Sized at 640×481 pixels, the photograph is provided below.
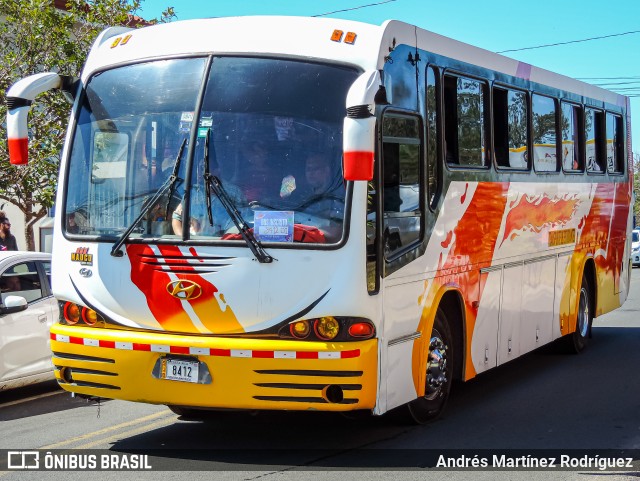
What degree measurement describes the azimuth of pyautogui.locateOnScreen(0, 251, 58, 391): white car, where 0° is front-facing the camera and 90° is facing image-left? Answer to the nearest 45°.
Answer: approximately 45°

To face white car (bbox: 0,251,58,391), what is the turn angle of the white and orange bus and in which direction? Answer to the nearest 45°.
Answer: approximately 90° to its right

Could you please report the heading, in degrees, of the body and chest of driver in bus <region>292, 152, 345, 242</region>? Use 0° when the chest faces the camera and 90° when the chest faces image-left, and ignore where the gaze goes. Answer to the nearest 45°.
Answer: approximately 45°

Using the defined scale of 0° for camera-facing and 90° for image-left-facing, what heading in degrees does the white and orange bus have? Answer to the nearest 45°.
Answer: approximately 45°

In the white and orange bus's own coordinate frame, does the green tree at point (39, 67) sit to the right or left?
on its right

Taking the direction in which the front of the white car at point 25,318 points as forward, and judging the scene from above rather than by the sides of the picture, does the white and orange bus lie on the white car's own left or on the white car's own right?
on the white car's own left

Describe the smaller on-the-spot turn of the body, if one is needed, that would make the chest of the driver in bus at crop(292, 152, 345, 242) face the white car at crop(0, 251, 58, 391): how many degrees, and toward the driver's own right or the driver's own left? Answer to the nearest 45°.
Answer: approximately 90° to the driver's own right

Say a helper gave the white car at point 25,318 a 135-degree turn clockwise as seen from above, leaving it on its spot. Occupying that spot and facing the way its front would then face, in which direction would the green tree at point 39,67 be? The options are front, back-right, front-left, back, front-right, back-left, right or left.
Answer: front

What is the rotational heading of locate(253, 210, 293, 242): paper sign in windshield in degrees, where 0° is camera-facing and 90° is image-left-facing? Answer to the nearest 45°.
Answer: approximately 0°
